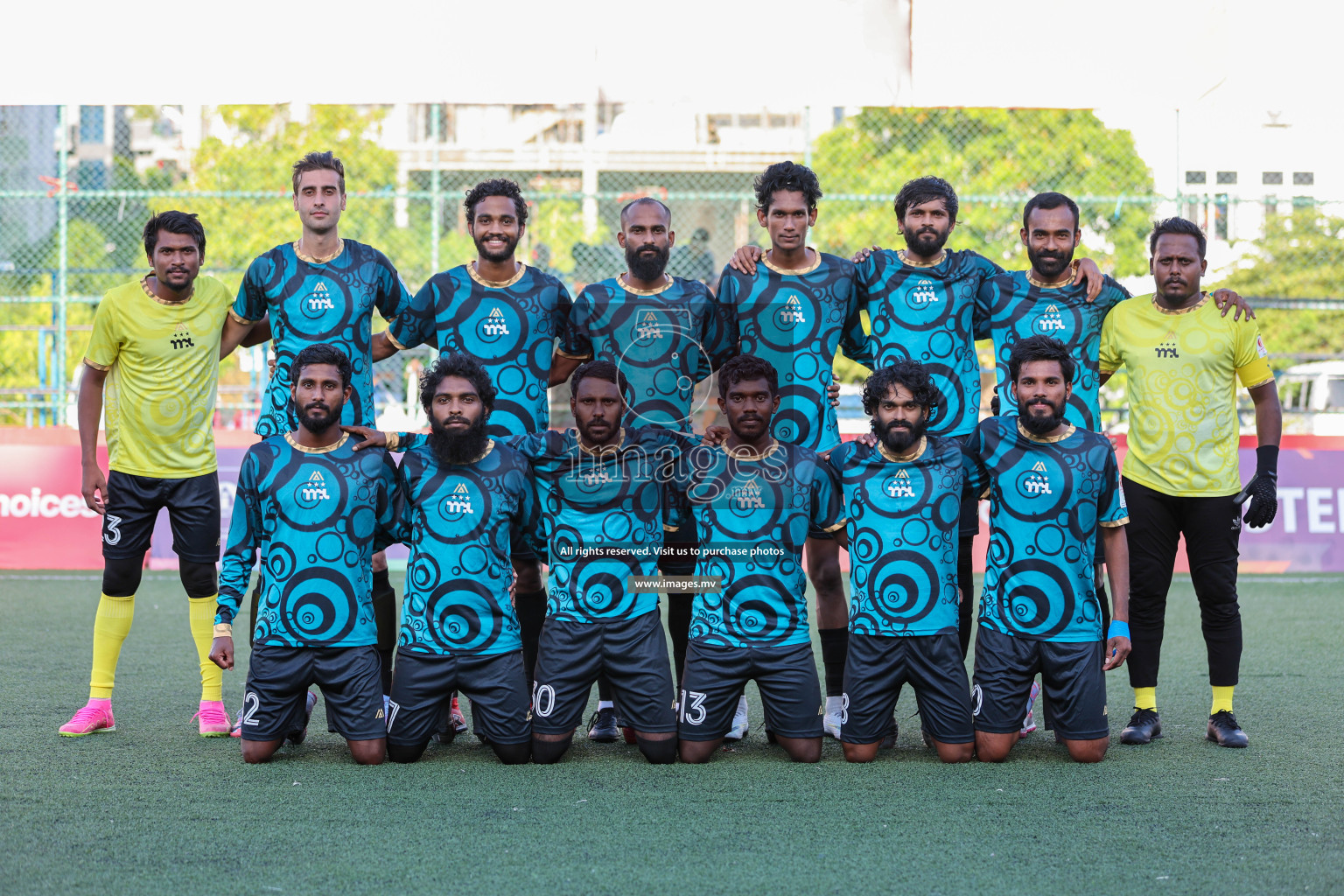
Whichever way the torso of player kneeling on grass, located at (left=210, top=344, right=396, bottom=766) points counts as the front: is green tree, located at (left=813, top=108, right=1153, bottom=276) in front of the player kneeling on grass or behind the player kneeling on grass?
behind

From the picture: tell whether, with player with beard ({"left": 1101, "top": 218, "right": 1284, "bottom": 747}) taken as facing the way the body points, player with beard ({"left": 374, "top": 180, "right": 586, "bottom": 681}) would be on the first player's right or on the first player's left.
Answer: on the first player's right

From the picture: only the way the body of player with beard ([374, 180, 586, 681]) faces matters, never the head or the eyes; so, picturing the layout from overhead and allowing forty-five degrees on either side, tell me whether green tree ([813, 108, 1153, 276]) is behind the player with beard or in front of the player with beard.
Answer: behind

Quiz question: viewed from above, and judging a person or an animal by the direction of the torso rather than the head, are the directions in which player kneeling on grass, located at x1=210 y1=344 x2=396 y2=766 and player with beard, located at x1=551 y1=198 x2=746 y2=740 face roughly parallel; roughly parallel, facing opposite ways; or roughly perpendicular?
roughly parallel

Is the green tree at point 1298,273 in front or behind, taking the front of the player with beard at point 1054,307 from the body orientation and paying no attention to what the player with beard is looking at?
behind

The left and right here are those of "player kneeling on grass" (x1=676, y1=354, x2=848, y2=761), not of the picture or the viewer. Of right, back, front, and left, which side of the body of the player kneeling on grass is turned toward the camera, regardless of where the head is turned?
front

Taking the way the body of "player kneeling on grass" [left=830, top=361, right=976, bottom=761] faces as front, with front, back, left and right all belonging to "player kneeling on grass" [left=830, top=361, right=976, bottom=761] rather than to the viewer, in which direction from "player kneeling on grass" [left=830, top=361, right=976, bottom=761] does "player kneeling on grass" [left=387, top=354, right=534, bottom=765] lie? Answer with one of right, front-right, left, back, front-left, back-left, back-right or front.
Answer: right

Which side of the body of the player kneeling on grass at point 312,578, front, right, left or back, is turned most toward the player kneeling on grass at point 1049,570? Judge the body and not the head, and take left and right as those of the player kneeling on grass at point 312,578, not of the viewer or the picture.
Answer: left

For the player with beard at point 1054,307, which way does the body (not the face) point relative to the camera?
toward the camera

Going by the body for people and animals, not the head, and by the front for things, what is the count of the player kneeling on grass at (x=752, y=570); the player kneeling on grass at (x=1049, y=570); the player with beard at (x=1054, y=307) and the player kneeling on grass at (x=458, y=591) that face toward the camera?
4

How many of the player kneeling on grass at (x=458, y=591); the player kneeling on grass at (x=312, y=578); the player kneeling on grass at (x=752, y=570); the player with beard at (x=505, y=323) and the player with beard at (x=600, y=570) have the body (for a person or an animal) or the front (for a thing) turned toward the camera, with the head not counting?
5

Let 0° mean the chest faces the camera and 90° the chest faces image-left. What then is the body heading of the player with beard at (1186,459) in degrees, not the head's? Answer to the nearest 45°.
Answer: approximately 0°

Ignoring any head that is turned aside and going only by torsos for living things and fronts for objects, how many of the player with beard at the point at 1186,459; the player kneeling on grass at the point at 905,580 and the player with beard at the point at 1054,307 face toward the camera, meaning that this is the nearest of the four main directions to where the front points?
3

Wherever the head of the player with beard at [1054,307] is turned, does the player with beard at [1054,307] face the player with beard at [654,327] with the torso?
no

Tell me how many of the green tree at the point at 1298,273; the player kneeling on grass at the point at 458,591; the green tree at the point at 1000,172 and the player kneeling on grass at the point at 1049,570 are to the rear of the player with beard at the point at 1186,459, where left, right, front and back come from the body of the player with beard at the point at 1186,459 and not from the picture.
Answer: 2

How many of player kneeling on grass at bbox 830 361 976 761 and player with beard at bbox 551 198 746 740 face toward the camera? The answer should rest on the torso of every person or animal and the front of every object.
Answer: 2

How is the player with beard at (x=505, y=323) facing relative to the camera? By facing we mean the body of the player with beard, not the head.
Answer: toward the camera

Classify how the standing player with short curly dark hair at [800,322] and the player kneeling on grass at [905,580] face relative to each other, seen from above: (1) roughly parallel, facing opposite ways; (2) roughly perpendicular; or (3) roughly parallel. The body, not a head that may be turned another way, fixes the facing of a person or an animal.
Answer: roughly parallel
